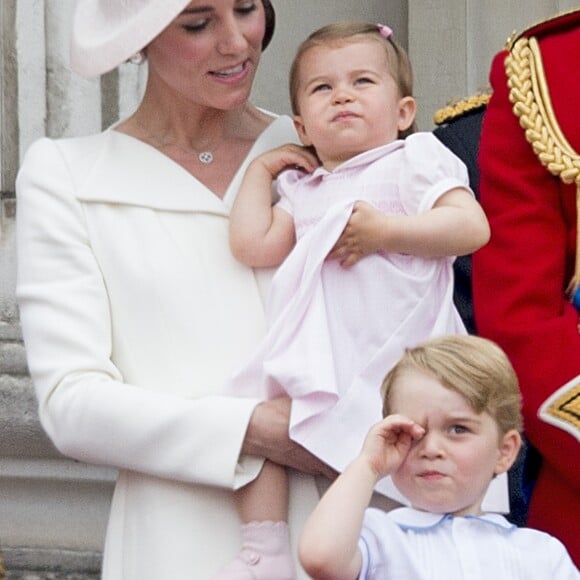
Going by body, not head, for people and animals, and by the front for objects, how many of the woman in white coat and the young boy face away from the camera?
0

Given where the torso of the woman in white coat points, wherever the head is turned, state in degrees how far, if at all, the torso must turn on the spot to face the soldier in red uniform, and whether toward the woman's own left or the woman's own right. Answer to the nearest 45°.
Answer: approximately 45° to the woman's own left

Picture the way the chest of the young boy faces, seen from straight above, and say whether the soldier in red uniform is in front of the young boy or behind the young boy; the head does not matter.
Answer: behind

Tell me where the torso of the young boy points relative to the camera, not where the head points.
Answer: toward the camera

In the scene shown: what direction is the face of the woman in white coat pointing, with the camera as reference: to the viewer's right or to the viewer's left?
to the viewer's right

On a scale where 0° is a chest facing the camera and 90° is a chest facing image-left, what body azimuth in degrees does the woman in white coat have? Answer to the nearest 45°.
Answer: approximately 315°
